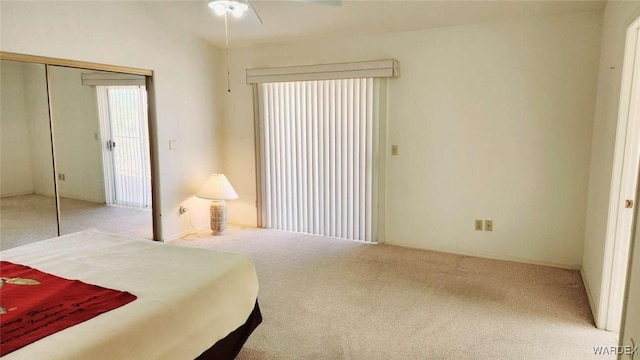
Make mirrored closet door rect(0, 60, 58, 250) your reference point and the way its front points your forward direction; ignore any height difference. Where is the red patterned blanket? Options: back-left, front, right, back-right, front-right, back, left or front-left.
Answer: front-right

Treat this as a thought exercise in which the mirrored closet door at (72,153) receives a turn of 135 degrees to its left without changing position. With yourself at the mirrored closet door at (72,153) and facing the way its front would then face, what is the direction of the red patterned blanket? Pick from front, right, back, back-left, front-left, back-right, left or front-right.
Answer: back

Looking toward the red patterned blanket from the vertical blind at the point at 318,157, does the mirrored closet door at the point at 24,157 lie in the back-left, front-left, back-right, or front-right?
front-right

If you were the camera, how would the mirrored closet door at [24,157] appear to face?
facing the viewer and to the right of the viewer

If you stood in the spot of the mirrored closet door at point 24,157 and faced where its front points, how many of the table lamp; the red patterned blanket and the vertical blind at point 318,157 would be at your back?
0

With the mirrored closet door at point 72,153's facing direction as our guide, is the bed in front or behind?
in front

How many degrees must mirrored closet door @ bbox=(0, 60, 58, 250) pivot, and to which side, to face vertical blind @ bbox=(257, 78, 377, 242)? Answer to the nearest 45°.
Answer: approximately 45° to its left

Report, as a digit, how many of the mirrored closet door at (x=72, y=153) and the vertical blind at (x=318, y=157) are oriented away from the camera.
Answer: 0

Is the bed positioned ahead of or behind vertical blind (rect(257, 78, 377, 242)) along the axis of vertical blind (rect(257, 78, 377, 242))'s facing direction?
ahead

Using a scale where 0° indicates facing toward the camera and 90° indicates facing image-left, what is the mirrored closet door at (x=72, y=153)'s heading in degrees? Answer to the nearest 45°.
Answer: approximately 315°

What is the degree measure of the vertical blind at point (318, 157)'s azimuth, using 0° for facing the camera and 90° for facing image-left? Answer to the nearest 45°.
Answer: approximately 45°

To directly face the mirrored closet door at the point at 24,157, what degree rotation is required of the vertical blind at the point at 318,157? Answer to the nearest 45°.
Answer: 0° — it already faces it
